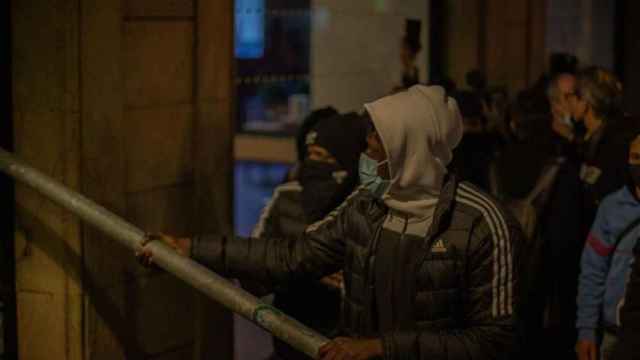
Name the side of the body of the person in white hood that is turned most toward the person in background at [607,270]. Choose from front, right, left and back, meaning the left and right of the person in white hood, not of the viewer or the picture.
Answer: back

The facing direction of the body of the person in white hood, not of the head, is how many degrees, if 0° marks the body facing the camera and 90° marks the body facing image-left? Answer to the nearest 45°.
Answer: approximately 45°

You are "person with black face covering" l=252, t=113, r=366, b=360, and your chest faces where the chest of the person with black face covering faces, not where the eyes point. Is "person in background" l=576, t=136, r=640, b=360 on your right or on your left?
on your left

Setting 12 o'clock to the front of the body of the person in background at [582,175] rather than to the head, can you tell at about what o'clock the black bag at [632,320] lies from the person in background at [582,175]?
the black bag at [632,320] is roughly at 9 o'clock from the person in background at [582,175].

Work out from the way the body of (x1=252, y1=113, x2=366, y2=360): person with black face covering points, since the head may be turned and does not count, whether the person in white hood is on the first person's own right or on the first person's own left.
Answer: on the first person's own left

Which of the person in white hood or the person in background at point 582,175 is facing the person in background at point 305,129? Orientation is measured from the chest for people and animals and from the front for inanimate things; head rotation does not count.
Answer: the person in background at point 582,175

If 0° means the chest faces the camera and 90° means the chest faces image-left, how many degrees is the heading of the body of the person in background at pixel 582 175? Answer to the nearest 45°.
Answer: approximately 90°

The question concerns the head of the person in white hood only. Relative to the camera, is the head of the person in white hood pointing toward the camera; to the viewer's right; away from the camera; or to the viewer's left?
to the viewer's left
